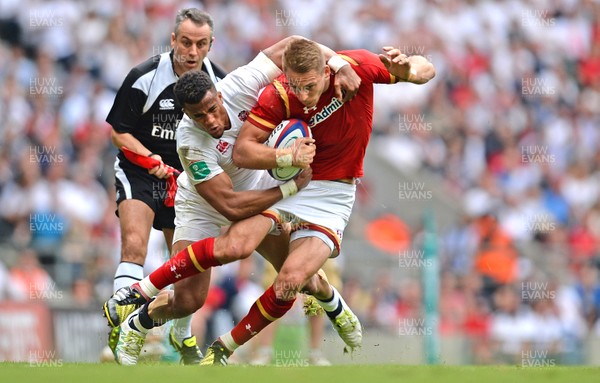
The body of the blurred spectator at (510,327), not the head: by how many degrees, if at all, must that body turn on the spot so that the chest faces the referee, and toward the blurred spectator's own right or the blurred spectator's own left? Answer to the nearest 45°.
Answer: approximately 45° to the blurred spectator's own right

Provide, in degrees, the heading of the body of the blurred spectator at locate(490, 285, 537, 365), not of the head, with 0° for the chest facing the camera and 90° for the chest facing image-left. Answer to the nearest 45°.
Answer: approximately 0°

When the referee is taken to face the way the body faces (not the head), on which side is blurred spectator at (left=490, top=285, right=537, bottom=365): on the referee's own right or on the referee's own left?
on the referee's own left

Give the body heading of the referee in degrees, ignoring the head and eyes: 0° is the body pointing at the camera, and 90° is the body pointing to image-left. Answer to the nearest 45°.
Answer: approximately 315°
